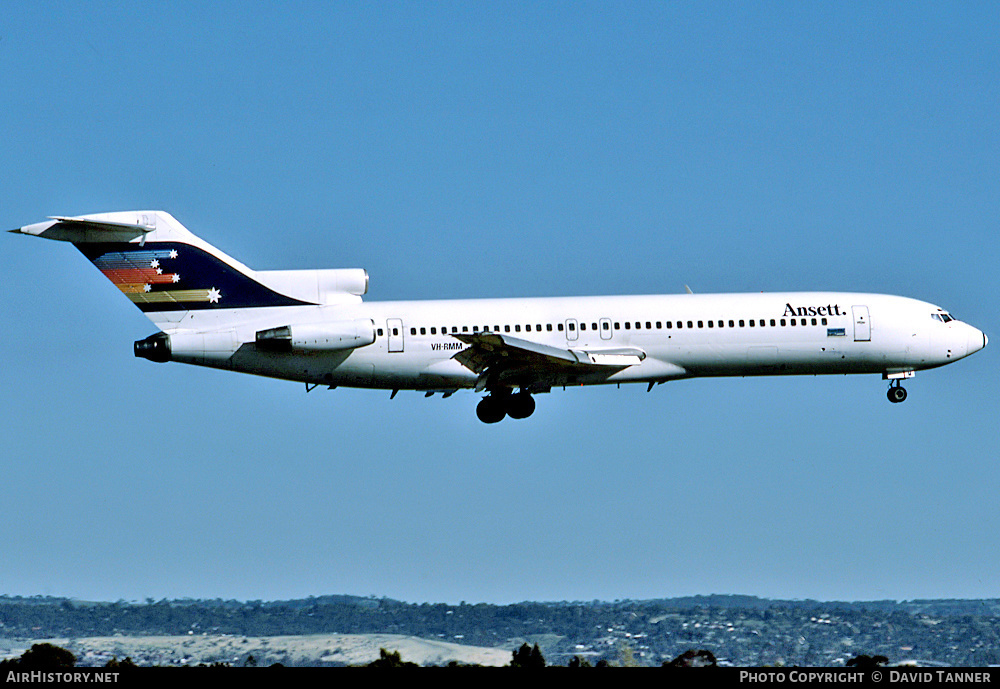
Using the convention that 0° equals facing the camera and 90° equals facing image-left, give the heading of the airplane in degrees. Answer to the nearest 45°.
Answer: approximately 270°
